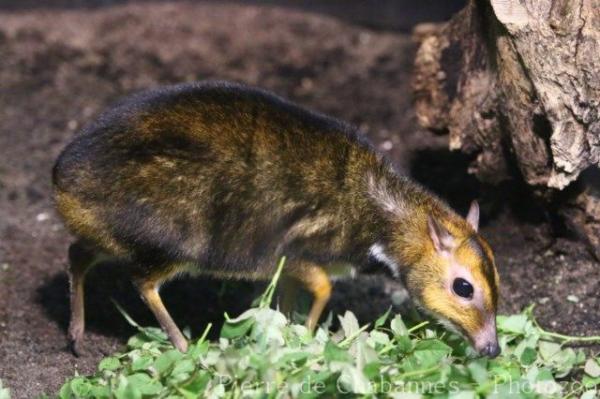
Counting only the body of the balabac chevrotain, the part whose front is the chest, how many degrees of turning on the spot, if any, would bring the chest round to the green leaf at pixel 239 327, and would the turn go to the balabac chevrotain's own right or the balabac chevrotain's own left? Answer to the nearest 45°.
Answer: approximately 90° to the balabac chevrotain's own right

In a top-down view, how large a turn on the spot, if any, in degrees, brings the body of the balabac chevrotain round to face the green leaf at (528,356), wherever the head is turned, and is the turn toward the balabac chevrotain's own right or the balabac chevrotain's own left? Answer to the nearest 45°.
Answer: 0° — it already faces it

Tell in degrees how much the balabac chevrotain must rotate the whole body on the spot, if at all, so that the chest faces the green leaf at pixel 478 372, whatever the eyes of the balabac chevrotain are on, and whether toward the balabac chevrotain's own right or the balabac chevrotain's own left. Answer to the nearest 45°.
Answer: approximately 45° to the balabac chevrotain's own right

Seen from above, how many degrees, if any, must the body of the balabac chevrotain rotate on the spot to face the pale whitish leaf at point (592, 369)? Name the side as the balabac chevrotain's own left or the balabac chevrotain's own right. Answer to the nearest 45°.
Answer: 0° — it already faces it

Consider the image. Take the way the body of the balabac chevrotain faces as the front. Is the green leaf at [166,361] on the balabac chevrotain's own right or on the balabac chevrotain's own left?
on the balabac chevrotain's own right

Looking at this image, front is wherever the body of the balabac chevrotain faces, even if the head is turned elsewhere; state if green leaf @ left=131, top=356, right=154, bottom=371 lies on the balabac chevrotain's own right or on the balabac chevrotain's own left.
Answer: on the balabac chevrotain's own right

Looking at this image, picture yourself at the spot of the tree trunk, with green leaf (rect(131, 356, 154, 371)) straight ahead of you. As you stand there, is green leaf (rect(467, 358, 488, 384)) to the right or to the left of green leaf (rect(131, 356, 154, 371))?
left

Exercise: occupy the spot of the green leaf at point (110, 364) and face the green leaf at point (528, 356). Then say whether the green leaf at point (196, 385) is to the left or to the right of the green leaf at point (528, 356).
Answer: right

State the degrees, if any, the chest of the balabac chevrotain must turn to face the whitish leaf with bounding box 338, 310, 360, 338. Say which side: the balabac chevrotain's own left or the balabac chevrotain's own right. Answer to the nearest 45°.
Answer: approximately 45° to the balabac chevrotain's own right

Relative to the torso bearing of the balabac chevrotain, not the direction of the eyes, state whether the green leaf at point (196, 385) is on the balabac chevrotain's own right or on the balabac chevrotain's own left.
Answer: on the balabac chevrotain's own right

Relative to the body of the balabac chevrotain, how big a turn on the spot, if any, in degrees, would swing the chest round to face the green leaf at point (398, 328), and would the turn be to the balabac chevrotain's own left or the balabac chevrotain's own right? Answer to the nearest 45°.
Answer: approximately 45° to the balabac chevrotain's own right

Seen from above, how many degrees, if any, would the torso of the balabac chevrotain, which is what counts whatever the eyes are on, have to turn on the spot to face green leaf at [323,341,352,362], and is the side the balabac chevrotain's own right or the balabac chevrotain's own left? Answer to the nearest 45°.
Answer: approximately 45° to the balabac chevrotain's own right

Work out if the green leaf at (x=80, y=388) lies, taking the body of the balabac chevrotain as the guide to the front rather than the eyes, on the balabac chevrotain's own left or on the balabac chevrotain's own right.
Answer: on the balabac chevrotain's own right

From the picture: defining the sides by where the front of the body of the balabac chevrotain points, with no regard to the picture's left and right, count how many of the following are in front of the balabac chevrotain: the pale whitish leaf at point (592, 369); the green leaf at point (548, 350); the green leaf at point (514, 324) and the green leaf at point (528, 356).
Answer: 4

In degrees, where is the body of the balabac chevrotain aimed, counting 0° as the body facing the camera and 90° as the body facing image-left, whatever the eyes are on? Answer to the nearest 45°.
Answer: approximately 270°

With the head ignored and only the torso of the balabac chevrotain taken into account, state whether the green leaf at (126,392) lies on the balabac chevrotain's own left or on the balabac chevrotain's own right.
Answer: on the balabac chevrotain's own right
